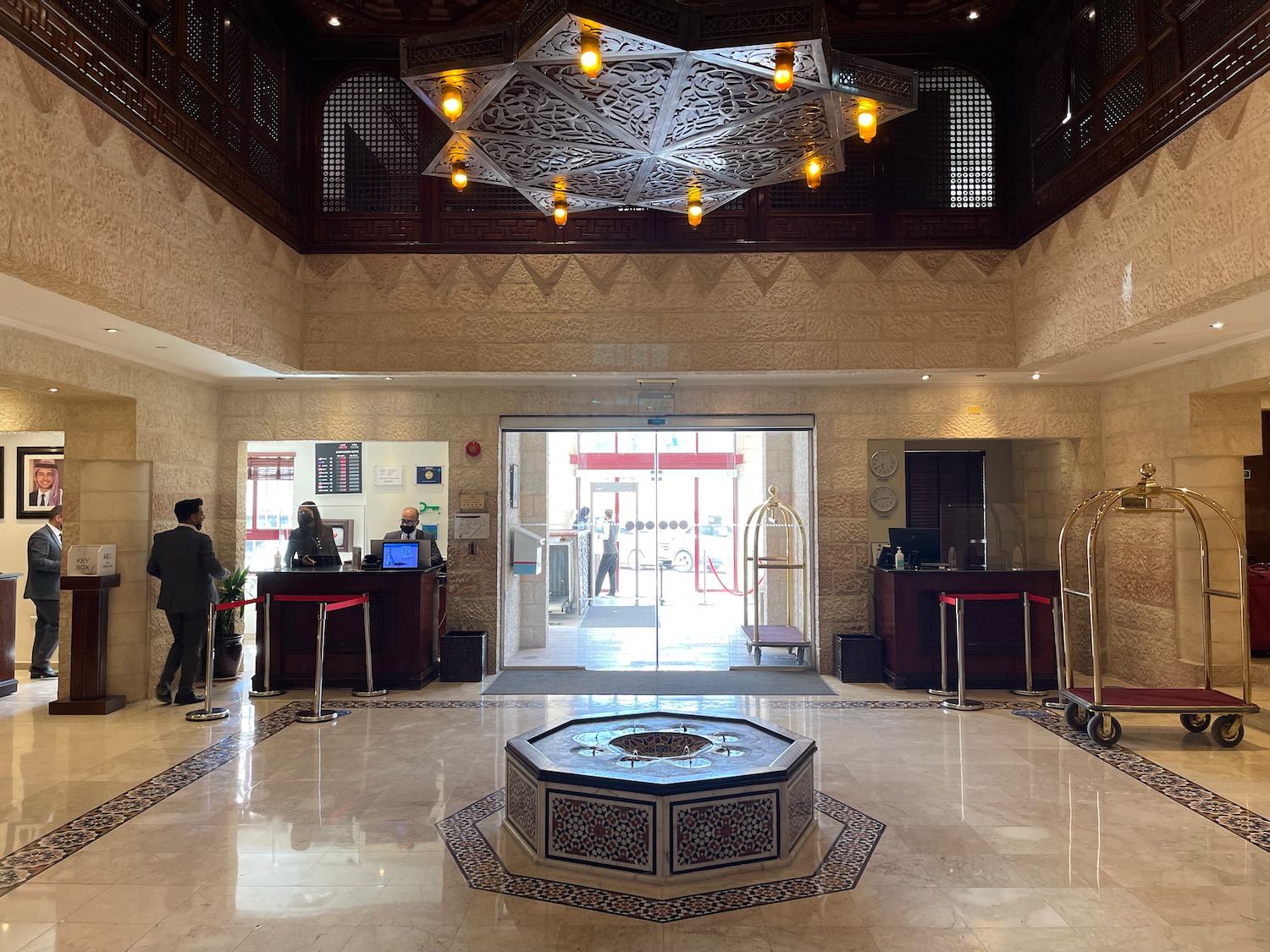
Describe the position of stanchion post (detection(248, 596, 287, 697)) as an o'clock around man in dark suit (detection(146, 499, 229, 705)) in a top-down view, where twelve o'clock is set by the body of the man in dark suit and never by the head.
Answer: The stanchion post is roughly at 1 o'clock from the man in dark suit.

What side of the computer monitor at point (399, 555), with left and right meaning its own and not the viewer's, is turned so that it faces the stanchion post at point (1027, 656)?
left

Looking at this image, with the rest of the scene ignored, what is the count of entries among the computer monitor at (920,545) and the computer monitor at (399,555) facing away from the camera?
1

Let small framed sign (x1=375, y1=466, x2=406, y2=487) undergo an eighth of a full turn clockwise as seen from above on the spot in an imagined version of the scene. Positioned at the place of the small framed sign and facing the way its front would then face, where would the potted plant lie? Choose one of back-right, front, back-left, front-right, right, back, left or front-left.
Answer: front

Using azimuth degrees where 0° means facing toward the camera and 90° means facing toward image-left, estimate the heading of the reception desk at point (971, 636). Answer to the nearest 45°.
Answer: approximately 0°

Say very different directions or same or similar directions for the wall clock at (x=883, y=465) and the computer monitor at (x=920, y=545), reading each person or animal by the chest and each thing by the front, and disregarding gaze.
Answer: very different directions

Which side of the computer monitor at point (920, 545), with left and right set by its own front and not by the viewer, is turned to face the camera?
back

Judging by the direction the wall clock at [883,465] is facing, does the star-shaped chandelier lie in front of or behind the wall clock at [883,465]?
in front

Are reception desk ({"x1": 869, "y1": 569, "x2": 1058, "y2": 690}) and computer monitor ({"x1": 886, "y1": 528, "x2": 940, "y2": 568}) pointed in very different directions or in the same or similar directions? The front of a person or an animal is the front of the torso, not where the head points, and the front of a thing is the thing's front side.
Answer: very different directions

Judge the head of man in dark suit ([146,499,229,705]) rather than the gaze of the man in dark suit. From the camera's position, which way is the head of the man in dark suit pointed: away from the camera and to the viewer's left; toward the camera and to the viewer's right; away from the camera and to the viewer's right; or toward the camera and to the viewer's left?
away from the camera and to the viewer's right

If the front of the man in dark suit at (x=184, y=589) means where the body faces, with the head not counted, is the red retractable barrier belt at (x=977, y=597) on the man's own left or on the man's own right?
on the man's own right
